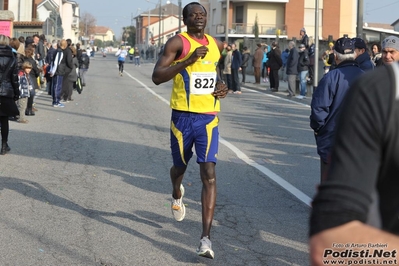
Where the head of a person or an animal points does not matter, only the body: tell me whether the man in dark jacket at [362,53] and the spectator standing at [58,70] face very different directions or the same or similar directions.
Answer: very different directions

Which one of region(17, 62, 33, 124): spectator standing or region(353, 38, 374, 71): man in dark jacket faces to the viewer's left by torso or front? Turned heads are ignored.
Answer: the man in dark jacket

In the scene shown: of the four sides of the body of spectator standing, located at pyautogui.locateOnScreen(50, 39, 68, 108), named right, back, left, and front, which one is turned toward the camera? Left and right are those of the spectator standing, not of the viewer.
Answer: right

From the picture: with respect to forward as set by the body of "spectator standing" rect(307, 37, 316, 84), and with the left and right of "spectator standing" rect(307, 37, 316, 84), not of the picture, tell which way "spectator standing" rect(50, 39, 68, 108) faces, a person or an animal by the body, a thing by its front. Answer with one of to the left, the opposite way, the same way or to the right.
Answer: the opposite way

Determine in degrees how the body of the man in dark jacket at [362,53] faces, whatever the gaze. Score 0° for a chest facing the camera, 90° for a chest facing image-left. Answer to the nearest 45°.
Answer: approximately 90°

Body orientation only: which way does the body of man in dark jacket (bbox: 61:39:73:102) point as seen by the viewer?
to the viewer's right

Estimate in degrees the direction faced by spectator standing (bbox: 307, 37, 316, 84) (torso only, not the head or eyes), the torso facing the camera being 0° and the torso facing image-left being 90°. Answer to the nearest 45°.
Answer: approximately 90°
